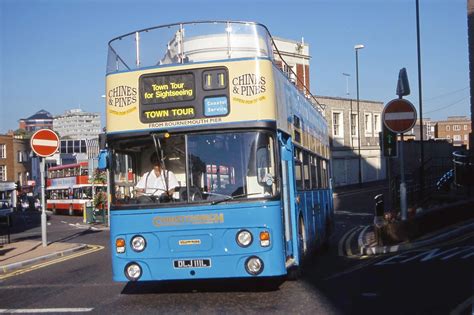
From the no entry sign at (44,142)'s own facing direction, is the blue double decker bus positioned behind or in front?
in front

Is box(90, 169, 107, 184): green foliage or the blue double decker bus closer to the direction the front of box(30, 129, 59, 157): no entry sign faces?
the blue double decker bus

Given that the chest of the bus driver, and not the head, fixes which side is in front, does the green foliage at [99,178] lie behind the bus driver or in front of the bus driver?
behind

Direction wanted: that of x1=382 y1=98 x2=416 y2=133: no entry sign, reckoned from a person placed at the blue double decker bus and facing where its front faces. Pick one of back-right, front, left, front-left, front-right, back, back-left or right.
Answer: back-left

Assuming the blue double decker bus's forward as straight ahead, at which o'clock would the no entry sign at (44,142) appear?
The no entry sign is roughly at 5 o'clock from the blue double decker bus.

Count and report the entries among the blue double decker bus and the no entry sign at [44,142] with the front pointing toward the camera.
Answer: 2

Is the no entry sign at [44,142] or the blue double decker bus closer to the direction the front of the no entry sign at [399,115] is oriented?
the blue double decker bus

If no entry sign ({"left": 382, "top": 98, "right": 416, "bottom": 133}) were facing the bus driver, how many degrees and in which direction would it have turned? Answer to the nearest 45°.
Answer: approximately 45° to its right

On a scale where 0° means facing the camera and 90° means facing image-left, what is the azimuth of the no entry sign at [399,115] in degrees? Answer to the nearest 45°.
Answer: approximately 0°
